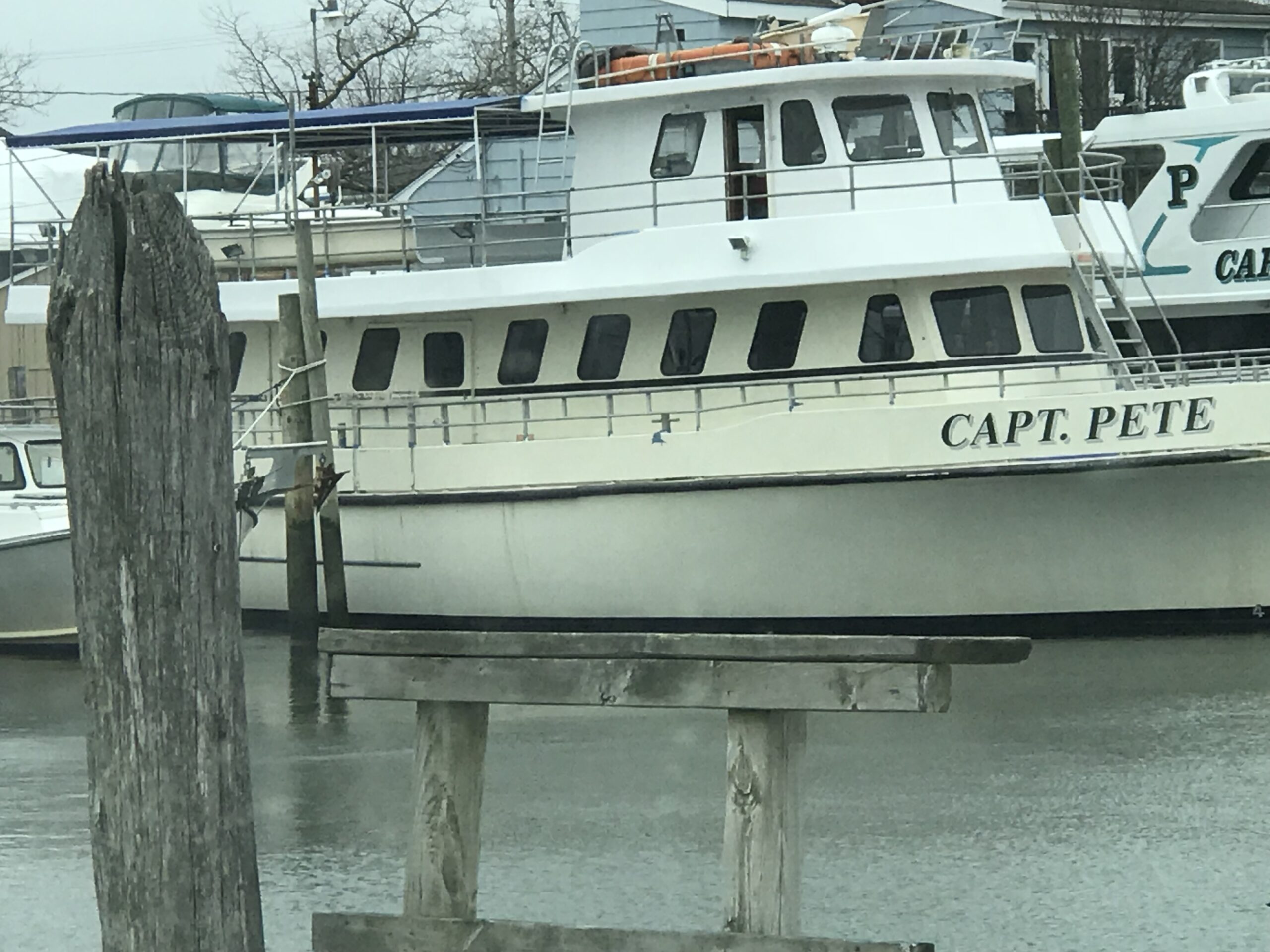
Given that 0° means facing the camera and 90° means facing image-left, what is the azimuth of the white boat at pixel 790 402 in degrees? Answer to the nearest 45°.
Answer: approximately 270°

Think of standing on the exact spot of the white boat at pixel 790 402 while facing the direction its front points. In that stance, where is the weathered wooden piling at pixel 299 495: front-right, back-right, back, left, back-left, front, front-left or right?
back

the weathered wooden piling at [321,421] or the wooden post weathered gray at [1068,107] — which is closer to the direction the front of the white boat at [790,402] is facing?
the wooden post weathered gray

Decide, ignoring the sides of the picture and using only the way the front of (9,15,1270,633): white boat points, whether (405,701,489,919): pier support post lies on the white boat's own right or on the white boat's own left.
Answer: on the white boat's own right

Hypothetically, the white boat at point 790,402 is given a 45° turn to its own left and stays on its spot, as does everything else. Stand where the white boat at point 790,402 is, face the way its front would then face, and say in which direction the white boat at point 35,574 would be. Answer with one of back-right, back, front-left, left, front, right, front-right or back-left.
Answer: back-left

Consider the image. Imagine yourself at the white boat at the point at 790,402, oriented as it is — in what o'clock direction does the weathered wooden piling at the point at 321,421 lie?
The weathered wooden piling is roughly at 6 o'clock from the white boat.

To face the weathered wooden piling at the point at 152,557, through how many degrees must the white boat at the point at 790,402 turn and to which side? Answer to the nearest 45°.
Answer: approximately 90° to its right

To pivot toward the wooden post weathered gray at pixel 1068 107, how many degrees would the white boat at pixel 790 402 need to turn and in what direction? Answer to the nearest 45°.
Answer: approximately 45° to its left
